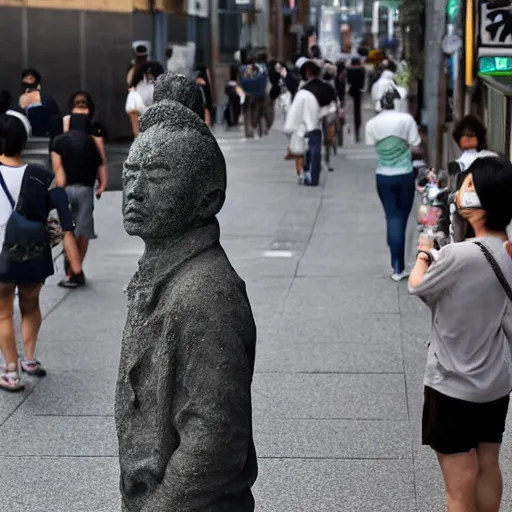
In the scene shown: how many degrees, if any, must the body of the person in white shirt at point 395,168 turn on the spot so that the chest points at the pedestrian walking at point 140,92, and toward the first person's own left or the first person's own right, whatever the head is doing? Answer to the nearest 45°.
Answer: approximately 45° to the first person's own left

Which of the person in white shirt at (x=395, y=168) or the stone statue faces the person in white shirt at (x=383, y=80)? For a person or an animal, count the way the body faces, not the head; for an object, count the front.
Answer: the person in white shirt at (x=395, y=168)

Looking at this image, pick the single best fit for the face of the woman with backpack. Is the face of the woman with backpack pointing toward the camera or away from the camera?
away from the camera

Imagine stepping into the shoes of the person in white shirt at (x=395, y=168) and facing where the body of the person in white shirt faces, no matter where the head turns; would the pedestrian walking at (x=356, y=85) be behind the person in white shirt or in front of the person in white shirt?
in front

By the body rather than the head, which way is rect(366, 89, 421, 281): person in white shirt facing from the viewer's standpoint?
away from the camera

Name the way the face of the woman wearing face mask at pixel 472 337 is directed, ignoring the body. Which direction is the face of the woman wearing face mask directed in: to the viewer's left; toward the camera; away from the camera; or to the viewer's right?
to the viewer's left

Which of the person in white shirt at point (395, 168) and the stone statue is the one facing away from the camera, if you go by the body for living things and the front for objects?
the person in white shirt

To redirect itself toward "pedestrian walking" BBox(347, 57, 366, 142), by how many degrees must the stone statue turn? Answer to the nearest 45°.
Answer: approximately 135° to its right
